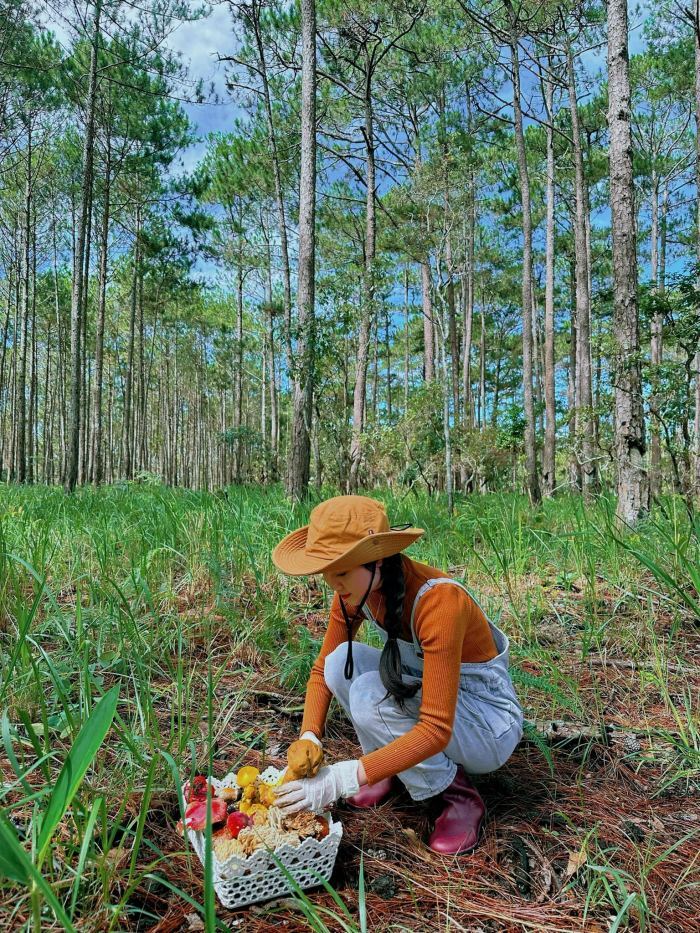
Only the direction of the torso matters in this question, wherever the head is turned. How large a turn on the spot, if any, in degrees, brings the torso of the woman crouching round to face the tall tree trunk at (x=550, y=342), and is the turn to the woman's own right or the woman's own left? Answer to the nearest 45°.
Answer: approximately 135° to the woman's own right

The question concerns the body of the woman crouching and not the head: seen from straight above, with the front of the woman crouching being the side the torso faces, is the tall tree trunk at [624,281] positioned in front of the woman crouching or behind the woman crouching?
behind

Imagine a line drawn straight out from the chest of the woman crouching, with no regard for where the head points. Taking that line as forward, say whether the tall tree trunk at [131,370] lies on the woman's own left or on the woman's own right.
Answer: on the woman's own right

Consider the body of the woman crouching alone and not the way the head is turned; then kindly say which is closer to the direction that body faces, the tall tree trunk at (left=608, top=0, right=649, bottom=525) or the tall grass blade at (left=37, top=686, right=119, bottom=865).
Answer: the tall grass blade

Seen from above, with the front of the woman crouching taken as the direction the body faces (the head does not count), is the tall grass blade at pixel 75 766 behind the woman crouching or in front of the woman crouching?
in front

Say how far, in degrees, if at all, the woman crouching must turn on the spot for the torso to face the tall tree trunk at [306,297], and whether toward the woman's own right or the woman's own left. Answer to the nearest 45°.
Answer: approximately 135° to the woman's own right

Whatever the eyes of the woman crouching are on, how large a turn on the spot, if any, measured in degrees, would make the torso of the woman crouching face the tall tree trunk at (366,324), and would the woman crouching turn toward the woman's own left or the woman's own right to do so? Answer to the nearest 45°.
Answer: approximately 135° to the woman's own right

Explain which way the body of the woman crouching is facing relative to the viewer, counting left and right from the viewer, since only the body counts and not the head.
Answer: facing the viewer and to the left of the viewer

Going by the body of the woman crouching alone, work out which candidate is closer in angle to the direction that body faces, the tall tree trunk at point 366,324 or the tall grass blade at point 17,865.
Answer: the tall grass blade
